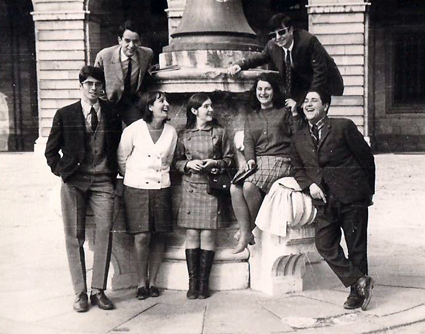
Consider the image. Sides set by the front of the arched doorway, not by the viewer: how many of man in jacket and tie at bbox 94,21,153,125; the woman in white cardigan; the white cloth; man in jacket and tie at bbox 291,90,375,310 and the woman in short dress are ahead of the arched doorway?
5

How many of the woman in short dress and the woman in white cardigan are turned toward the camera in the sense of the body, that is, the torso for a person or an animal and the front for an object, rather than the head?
2

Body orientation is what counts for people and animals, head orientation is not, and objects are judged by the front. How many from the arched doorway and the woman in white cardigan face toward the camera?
2

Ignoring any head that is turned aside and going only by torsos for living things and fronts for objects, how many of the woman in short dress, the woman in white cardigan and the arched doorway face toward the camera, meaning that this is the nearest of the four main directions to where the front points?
3

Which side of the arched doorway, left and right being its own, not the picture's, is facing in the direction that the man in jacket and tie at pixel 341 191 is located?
front

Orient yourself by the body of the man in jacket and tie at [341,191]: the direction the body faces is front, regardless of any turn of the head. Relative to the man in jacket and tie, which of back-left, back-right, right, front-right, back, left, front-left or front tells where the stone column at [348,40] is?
back-right

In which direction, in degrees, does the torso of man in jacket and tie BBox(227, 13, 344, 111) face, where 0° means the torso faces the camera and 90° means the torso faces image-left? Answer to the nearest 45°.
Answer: approximately 45°

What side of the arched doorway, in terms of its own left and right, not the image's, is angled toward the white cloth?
front

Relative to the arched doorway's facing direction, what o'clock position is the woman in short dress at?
The woman in short dress is roughly at 12 o'clock from the arched doorway.

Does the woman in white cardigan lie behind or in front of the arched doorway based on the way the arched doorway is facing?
in front

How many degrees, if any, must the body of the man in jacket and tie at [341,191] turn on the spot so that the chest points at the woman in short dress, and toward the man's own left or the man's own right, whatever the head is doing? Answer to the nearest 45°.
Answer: approximately 45° to the man's own right

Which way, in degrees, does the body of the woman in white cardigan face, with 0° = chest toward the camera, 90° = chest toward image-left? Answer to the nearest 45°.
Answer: approximately 0°

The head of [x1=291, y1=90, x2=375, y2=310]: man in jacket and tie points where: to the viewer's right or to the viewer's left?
to the viewer's left
